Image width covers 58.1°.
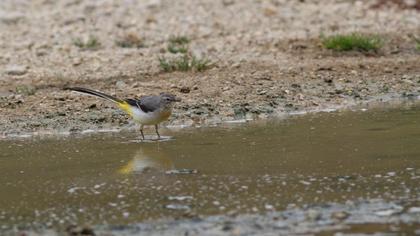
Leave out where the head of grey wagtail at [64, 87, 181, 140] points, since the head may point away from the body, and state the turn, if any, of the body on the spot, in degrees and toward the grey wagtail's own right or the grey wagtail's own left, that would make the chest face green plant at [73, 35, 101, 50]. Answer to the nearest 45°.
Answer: approximately 90° to the grey wagtail's own left

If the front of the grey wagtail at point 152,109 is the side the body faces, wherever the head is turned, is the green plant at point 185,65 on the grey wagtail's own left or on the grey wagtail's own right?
on the grey wagtail's own left

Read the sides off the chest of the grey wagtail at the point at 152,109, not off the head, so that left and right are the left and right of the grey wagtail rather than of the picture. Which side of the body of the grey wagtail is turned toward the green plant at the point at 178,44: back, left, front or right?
left

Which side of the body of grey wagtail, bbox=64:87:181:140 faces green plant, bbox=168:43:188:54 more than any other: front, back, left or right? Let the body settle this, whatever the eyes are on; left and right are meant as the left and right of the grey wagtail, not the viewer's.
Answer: left

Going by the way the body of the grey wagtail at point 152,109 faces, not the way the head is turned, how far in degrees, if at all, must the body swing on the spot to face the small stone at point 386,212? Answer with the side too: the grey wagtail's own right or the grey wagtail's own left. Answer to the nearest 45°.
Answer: approximately 45° to the grey wagtail's own right

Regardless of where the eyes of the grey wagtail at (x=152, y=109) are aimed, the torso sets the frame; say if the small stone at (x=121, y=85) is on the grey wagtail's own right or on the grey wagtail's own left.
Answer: on the grey wagtail's own left

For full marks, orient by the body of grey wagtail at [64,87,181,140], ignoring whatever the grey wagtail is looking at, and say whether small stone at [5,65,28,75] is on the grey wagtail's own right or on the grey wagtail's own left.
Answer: on the grey wagtail's own left

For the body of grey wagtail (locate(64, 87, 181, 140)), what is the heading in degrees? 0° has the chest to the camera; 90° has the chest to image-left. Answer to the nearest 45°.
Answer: approximately 270°

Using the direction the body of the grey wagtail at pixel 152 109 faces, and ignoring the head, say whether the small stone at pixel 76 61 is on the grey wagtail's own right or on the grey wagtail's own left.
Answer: on the grey wagtail's own left
